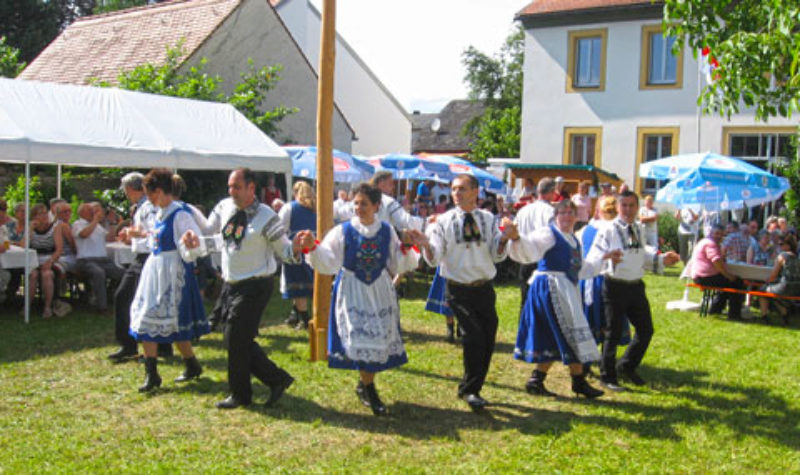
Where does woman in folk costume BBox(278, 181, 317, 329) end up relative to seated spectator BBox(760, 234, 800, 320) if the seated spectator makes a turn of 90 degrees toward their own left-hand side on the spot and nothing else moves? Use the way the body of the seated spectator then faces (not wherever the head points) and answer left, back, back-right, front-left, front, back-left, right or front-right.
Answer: front-right

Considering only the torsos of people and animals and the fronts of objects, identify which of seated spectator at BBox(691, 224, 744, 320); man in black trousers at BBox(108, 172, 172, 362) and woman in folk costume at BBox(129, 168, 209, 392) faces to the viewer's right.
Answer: the seated spectator

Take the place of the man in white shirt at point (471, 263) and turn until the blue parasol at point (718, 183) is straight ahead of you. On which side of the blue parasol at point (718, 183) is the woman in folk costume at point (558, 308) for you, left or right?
right

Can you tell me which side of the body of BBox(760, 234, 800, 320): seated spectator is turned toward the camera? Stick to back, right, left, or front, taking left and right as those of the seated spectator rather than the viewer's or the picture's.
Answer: left

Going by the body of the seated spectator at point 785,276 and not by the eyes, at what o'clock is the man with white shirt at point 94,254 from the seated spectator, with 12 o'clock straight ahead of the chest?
The man with white shirt is roughly at 11 o'clock from the seated spectator.

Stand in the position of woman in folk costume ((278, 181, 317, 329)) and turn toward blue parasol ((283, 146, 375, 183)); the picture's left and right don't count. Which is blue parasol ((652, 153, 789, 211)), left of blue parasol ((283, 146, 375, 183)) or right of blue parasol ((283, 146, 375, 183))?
right

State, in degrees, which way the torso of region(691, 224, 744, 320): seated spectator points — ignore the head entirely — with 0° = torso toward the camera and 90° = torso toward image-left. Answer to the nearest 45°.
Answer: approximately 270°

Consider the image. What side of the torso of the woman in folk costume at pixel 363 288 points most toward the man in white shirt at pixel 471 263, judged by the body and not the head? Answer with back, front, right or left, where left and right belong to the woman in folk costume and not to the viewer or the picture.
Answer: left

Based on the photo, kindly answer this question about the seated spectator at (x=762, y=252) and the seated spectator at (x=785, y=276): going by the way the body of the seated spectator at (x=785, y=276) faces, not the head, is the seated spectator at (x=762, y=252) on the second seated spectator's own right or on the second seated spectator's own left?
on the second seated spectator's own right

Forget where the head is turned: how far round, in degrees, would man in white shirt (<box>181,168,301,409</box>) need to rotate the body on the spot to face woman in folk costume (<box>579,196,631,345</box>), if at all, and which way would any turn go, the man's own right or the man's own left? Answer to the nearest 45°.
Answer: approximately 135° to the man's own left
